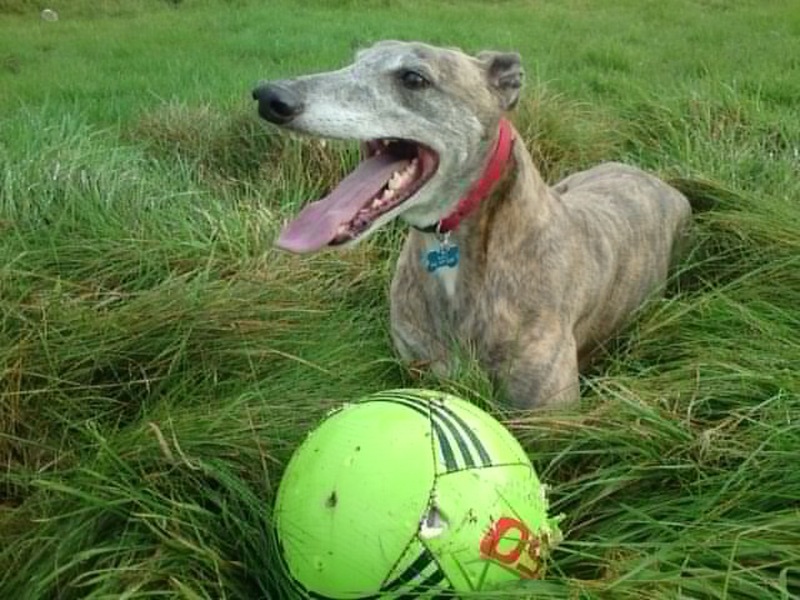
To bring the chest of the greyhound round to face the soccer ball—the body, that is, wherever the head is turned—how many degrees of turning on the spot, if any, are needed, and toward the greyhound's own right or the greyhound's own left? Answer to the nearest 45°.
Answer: approximately 45° to the greyhound's own left
